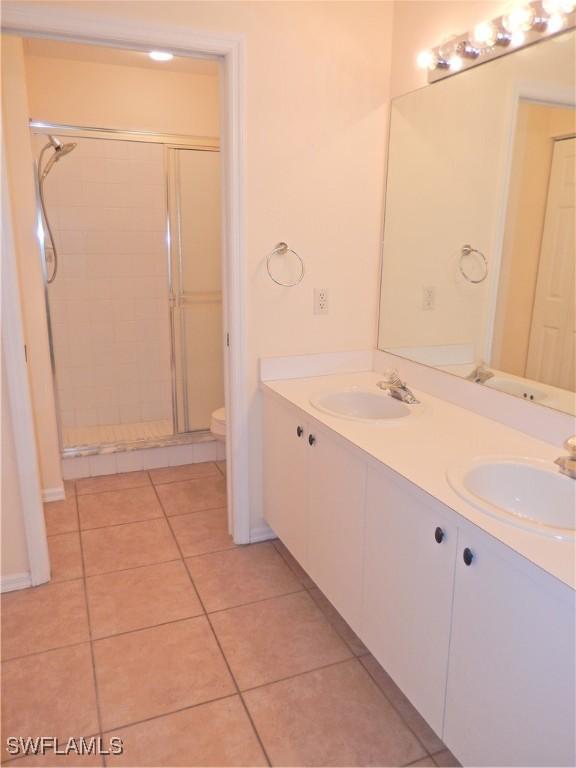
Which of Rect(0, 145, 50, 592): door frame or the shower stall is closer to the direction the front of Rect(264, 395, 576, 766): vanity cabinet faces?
the door frame

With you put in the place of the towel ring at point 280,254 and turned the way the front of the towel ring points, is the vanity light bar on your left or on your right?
on your left

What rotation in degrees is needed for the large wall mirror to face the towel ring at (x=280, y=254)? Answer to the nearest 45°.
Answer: approximately 45° to its right

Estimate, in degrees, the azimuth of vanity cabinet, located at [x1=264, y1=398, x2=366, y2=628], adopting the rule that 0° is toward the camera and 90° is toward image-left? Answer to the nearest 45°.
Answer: approximately 45°

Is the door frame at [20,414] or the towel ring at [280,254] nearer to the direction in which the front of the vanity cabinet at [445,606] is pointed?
the door frame

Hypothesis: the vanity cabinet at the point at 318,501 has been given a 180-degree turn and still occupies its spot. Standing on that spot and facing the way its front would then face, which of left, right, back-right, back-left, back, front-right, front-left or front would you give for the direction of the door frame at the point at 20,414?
back-left

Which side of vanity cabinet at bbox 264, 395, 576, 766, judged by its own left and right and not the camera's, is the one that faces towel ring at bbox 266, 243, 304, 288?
right

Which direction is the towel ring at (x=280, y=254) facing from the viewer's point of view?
toward the camera

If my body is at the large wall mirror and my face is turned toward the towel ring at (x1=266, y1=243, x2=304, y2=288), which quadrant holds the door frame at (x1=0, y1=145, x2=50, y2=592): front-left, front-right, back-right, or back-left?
front-left

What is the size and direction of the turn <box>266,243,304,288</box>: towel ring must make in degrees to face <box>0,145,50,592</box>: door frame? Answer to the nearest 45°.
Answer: approximately 90° to its right
